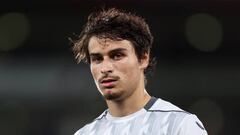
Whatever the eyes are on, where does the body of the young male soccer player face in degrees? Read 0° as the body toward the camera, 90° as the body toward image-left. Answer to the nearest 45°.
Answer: approximately 45°

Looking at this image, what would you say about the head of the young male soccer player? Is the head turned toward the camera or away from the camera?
toward the camera
